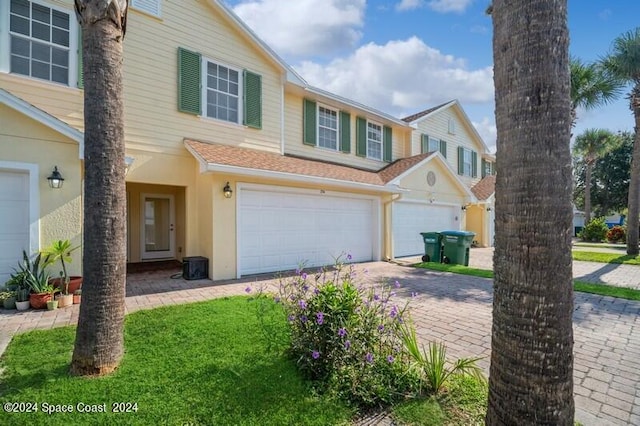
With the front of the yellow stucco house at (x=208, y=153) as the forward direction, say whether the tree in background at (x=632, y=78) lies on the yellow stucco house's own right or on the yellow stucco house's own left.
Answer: on the yellow stucco house's own left

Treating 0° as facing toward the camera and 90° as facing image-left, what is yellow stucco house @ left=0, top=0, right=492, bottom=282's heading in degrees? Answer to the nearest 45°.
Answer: approximately 315°

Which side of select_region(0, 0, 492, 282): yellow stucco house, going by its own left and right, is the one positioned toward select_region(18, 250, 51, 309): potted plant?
right

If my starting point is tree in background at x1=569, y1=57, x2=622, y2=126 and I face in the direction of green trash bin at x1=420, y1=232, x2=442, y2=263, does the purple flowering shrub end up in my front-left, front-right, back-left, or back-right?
front-left

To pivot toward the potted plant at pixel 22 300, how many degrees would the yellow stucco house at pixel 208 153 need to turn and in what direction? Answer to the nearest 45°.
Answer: approximately 90° to its right

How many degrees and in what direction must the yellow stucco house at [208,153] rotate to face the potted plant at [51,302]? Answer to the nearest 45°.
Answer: approximately 90° to its right

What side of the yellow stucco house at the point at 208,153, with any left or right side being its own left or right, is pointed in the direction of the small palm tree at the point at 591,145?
left
